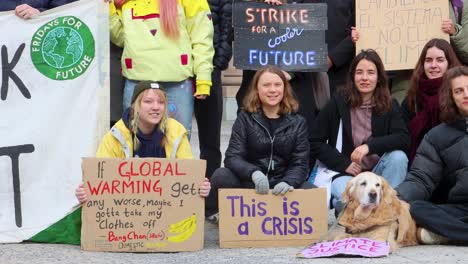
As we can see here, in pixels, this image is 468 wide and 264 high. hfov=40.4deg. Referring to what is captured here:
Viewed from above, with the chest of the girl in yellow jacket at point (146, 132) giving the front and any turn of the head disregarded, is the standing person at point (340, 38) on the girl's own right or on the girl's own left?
on the girl's own left

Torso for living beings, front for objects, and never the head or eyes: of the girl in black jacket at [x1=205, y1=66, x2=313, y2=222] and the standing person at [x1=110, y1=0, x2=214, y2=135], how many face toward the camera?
2

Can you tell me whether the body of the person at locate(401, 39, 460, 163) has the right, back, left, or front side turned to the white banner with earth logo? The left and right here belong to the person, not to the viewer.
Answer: right

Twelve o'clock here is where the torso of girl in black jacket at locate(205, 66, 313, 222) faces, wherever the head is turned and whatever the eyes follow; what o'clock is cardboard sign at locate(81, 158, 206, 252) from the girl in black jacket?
The cardboard sign is roughly at 2 o'clock from the girl in black jacket.

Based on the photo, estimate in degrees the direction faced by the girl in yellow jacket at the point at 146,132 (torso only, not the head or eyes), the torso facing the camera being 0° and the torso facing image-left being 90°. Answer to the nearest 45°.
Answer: approximately 0°

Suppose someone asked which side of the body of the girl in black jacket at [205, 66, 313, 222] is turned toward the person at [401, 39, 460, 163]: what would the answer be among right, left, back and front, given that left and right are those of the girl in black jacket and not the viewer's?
left

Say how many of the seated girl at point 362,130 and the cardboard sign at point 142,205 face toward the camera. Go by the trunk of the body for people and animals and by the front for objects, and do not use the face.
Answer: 2

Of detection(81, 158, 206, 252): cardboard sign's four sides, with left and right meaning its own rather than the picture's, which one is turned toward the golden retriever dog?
left

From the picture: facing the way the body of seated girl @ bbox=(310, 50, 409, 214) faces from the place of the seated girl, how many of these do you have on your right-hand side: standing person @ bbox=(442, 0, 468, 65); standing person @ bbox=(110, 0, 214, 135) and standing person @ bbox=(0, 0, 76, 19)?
2

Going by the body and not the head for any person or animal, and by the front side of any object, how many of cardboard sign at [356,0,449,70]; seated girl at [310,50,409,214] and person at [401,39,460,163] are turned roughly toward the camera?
3
